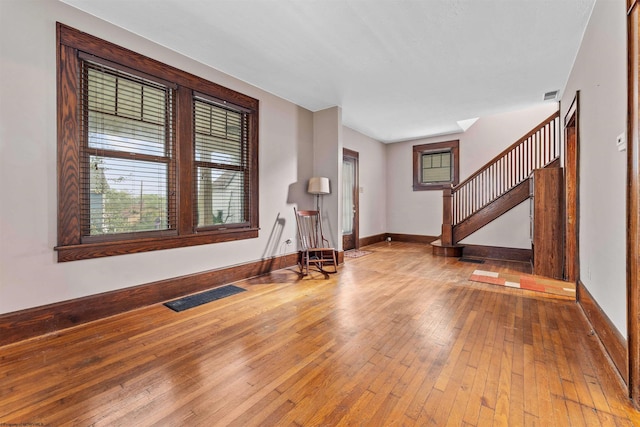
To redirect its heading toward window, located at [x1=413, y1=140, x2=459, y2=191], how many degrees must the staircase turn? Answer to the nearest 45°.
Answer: approximately 45° to its right

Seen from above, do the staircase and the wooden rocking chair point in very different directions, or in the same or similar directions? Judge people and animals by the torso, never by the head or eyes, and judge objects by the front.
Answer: very different directions

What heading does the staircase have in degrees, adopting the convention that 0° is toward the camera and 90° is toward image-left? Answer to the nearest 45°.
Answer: approximately 90°

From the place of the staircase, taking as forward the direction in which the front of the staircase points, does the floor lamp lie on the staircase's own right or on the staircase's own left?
on the staircase's own left

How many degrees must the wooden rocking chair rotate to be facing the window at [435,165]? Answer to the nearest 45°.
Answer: approximately 90° to its left

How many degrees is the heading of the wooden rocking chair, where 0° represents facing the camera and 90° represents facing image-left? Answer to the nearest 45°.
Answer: approximately 315°

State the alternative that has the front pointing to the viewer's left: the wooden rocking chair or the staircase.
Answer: the staircase

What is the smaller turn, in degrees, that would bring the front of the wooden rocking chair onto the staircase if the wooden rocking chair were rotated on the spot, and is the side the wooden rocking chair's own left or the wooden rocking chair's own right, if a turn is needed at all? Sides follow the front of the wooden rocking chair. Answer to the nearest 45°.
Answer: approximately 45° to the wooden rocking chair's own left
